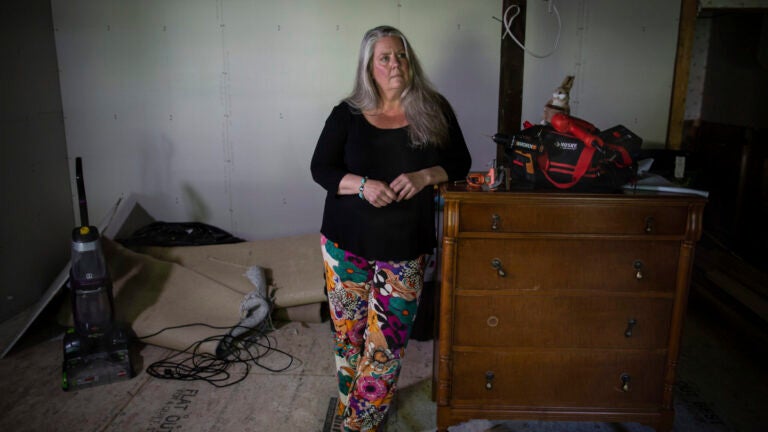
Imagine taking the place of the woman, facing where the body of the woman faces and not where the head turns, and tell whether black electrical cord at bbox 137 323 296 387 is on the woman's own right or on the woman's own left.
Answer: on the woman's own right

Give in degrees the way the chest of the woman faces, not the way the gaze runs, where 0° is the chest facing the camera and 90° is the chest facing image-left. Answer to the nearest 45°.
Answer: approximately 0°

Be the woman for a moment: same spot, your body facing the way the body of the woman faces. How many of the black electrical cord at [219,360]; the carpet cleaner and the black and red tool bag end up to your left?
1

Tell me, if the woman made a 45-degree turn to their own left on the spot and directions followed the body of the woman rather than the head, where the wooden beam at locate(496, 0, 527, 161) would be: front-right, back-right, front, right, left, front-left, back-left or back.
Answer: left

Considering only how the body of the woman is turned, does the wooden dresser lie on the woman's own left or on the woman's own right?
on the woman's own left

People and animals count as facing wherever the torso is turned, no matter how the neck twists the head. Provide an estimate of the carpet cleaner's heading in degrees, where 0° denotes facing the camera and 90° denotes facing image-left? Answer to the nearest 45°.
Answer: approximately 0°

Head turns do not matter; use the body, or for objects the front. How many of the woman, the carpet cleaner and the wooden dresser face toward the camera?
3

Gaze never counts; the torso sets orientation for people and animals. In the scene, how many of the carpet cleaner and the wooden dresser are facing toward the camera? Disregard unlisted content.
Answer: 2

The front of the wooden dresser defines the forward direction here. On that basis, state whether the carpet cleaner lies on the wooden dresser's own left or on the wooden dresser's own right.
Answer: on the wooden dresser's own right
